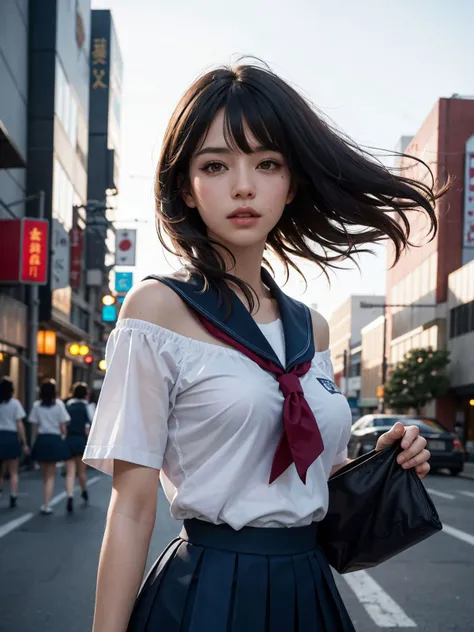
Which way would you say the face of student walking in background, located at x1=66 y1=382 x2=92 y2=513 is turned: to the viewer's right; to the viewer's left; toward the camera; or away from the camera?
away from the camera

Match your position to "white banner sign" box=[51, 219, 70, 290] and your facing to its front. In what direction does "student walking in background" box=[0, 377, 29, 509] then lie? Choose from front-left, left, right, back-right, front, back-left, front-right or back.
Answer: front-right

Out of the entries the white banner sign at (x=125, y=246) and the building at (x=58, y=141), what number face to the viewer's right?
1

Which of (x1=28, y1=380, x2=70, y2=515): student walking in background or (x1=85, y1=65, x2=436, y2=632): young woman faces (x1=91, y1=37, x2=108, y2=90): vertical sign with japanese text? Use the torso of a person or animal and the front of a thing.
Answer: the student walking in background

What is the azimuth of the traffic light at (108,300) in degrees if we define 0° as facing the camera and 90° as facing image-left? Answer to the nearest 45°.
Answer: approximately 0°

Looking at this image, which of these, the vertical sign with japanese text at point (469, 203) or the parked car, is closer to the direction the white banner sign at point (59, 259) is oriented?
the parked car

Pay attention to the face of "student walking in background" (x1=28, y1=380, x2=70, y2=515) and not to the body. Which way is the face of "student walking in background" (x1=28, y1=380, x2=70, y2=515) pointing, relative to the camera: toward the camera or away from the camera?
away from the camera

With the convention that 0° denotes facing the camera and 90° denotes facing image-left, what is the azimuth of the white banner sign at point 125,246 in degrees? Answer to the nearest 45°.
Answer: approximately 0°

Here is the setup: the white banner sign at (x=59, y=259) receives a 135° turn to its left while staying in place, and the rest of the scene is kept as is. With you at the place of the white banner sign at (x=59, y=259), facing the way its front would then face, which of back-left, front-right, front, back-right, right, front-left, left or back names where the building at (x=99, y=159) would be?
front

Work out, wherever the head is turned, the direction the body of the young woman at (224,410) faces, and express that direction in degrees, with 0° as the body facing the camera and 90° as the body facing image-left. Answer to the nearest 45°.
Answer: approximately 315°

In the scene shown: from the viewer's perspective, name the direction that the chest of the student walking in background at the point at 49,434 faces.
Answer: away from the camera
